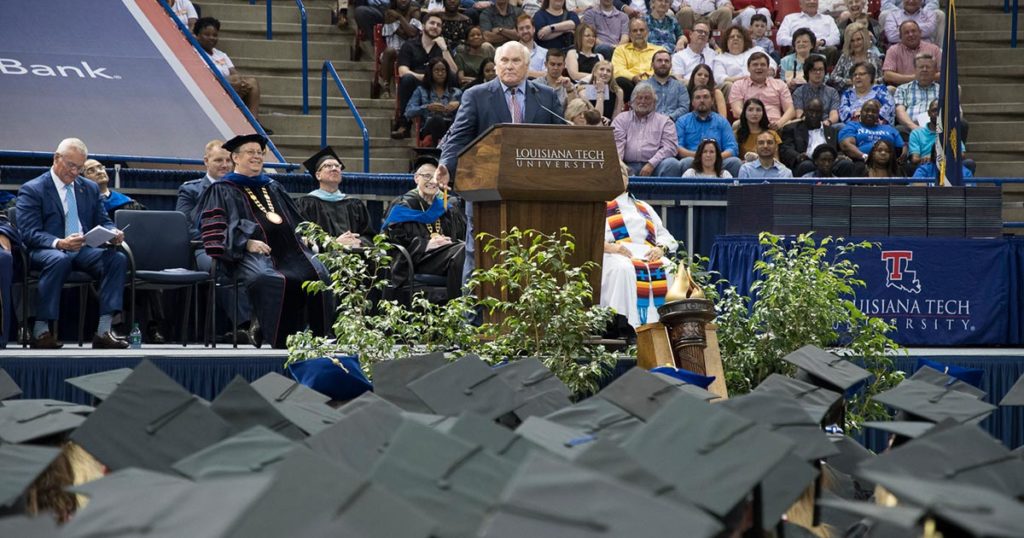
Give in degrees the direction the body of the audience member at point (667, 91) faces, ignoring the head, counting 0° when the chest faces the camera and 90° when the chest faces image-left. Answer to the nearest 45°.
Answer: approximately 0°

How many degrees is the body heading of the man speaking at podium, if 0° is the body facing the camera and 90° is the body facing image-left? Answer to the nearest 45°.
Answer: approximately 0°

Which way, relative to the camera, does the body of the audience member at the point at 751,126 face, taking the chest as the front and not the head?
toward the camera

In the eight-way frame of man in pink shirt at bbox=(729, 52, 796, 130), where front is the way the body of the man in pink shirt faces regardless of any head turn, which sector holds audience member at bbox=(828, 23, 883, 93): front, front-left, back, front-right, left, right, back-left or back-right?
back-left

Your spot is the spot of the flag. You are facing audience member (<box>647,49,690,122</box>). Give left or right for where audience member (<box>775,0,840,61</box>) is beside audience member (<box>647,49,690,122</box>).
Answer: right

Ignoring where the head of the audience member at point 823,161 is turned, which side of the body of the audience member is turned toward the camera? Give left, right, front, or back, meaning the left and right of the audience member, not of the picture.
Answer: front

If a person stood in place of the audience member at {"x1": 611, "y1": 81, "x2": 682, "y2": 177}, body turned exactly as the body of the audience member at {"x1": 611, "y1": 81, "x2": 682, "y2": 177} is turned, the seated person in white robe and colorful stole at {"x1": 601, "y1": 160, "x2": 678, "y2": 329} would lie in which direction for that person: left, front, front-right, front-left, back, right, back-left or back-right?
front

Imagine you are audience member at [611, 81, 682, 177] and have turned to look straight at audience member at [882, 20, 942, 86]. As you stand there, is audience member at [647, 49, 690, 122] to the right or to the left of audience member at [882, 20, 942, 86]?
left

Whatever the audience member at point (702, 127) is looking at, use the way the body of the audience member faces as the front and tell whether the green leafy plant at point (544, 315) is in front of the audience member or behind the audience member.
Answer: in front

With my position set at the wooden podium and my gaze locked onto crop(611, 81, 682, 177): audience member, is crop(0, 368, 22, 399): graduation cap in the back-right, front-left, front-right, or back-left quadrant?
back-left

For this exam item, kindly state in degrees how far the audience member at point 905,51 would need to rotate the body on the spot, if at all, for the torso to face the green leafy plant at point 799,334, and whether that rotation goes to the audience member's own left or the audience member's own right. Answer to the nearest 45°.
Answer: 0° — they already face it
